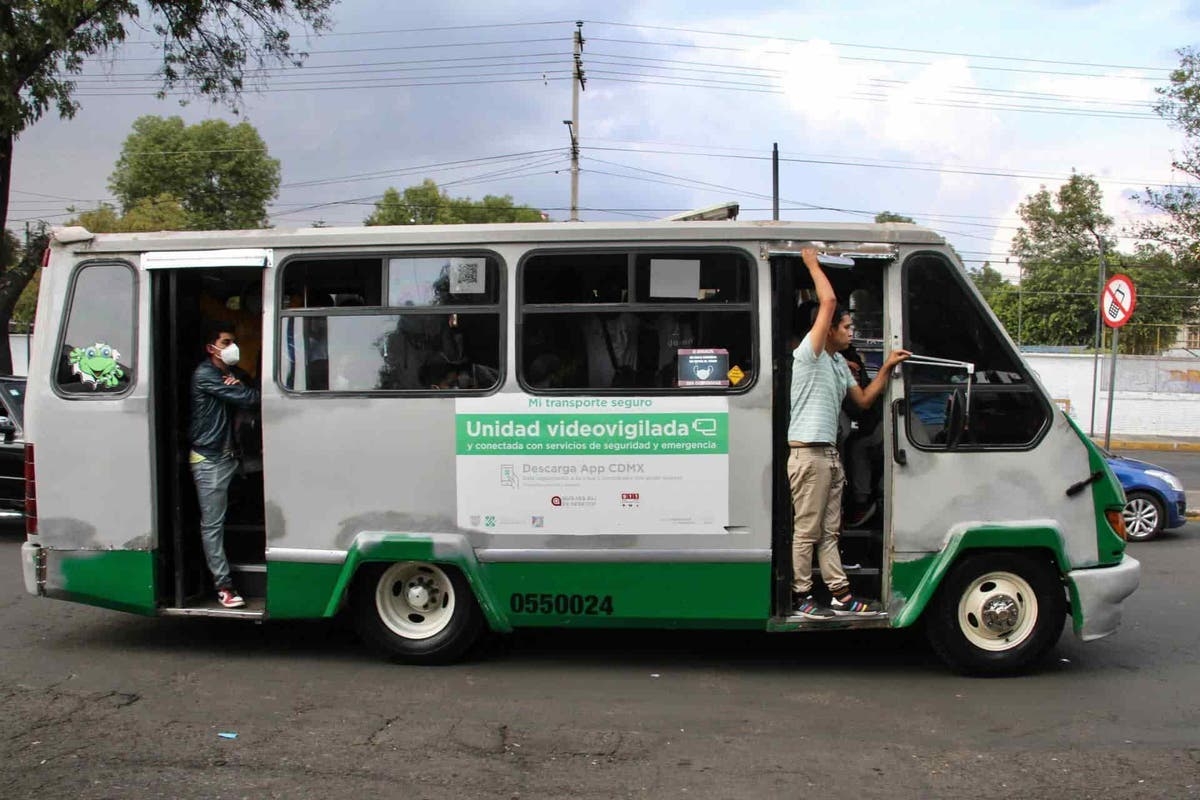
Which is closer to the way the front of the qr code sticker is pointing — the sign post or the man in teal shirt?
the man in teal shirt

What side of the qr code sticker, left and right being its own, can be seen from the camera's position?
front

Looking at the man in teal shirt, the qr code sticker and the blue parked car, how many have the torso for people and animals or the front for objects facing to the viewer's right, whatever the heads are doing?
2

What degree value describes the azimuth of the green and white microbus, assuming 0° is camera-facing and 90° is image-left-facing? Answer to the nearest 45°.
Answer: approximately 270°

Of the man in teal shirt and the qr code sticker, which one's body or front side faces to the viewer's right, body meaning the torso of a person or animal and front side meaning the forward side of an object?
the man in teal shirt

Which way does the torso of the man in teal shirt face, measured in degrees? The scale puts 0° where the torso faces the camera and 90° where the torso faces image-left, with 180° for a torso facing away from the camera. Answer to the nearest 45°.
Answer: approximately 270°

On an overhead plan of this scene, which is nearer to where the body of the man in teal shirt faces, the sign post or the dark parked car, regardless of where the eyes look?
the sign post

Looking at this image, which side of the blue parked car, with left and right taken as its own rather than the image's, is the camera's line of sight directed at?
right

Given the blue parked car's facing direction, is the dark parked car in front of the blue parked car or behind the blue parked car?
behind

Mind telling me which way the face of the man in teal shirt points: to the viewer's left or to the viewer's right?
to the viewer's right

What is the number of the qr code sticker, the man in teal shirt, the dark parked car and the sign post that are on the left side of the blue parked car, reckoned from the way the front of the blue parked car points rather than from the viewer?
1

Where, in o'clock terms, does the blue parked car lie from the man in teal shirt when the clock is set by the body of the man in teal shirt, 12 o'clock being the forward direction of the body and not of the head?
The blue parked car is roughly at 10 o'clock from the man in teal shirt.

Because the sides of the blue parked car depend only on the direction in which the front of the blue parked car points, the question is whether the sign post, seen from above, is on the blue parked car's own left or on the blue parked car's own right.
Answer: on the blue parked car's own left

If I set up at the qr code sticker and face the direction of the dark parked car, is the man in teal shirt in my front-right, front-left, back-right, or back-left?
back-right

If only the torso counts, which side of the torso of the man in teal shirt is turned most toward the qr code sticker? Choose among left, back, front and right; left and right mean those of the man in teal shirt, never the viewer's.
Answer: back

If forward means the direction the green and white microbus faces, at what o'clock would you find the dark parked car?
The dark parked car is roughly at 7 o'clock from the green and white microbus.

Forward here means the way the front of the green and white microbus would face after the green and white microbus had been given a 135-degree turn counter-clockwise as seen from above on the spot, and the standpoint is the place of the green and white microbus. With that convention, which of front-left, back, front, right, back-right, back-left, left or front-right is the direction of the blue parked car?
right

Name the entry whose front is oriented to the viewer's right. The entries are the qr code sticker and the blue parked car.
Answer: the blue parked car

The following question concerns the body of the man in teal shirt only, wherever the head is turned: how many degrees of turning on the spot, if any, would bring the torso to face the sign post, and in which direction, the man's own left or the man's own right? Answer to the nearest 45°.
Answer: approximately 90° to the man's own left
